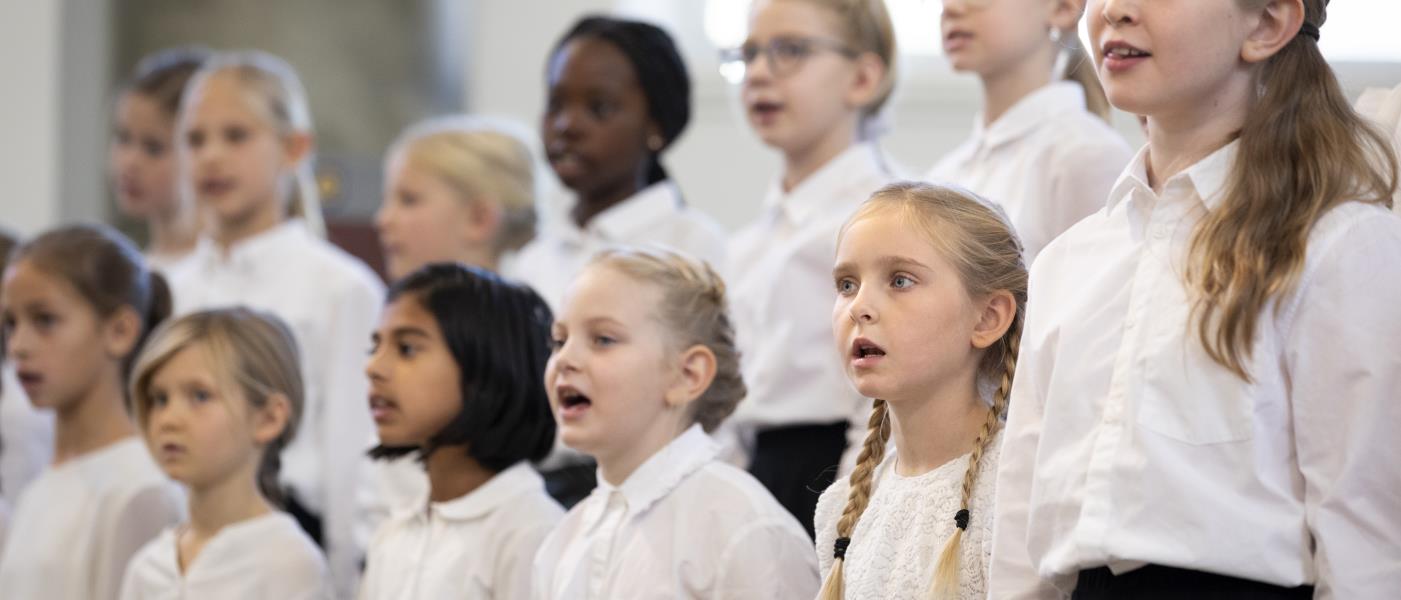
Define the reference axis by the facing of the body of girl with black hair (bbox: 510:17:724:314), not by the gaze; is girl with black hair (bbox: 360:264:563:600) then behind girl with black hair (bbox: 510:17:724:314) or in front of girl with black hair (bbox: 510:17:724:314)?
in front

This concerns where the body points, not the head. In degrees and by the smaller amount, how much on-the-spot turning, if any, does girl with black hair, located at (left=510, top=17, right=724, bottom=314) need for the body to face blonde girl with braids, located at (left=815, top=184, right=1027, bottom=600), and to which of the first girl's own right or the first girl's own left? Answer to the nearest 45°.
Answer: approximately 45° to the first girl's own left

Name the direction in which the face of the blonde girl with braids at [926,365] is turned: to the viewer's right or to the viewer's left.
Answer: to the viewer's left

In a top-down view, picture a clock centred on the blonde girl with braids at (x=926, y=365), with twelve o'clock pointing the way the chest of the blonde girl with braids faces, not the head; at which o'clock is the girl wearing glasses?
The girl wearing glasses is roughly at 4 o'clock from the blonde girl with braids.

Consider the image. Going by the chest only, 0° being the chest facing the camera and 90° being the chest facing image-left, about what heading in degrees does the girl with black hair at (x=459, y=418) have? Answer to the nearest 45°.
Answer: approximately 45°

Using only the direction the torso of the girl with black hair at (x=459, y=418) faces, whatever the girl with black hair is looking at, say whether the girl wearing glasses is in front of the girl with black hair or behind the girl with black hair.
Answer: behind

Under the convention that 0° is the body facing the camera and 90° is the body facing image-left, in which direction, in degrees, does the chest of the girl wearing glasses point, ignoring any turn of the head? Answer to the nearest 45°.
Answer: approximately 45°
